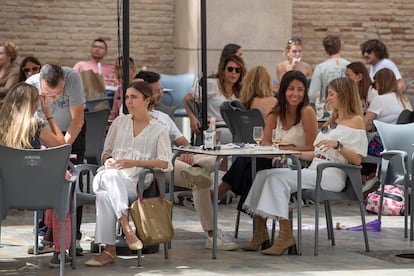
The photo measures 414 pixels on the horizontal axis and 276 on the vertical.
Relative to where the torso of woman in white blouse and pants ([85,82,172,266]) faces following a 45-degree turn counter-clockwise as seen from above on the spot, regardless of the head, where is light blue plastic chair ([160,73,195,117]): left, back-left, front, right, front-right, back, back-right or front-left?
back

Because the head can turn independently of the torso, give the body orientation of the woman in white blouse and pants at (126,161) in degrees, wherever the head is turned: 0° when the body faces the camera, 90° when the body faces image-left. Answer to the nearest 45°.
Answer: approximately 45°

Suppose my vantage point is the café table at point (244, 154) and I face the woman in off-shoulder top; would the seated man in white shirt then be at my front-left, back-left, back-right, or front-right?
back-left

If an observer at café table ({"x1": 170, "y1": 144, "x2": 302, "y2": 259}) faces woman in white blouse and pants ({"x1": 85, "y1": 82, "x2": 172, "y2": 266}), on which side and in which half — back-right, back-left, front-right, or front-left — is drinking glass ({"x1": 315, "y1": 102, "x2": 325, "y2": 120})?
back-right

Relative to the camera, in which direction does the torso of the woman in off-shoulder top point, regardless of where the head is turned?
to the viewer's left

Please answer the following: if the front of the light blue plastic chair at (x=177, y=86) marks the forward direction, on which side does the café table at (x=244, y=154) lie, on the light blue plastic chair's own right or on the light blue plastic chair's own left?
on the light blue plastic chair's own left
